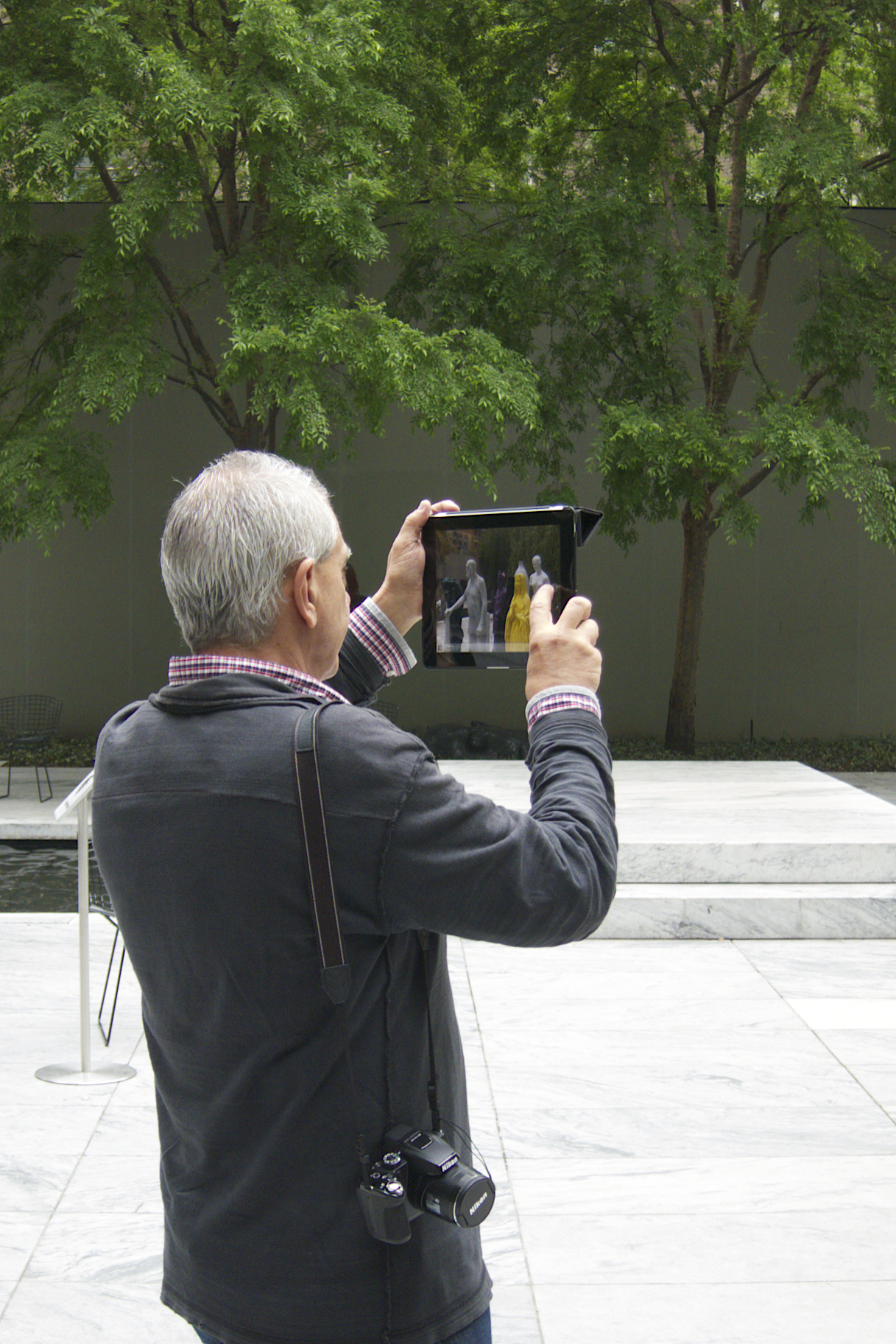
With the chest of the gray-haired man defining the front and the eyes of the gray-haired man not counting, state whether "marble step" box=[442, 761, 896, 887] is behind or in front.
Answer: in front

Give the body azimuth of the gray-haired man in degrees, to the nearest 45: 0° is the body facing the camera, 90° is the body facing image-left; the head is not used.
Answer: approximately 225°

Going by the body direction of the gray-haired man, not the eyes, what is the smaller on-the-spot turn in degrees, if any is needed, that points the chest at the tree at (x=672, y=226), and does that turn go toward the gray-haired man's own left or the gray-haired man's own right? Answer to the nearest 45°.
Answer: approximately 45° to the gray-haired man's own left

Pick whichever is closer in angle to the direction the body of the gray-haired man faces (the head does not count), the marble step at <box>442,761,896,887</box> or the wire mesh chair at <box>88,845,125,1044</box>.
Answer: the marble step

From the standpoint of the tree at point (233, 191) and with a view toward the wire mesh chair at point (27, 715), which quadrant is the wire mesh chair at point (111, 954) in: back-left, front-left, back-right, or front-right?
front-left

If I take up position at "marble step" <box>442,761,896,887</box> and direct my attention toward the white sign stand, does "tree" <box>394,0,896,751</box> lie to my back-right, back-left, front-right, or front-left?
back-right

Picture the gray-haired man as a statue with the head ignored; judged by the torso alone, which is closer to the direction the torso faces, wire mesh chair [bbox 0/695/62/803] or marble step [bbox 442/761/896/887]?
the marble step

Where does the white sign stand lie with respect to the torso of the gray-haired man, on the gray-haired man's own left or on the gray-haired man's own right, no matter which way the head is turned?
on the gray-haired man's own left

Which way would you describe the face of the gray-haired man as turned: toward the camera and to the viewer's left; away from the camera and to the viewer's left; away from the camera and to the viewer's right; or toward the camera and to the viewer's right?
away from the camera and to the viewer's right

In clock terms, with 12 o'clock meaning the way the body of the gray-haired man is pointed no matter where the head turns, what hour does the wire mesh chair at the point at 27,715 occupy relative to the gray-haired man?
The wire mesh chair is roughly at 10 o'clock from the gray-haired man.

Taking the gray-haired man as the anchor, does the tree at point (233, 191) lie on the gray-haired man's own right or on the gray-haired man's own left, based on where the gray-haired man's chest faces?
on the gray-haired man's own left
